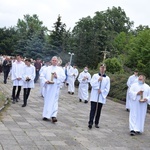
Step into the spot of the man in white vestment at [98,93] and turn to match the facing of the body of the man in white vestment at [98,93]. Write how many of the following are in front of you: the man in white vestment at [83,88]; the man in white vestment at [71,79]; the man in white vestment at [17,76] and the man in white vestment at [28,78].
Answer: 0

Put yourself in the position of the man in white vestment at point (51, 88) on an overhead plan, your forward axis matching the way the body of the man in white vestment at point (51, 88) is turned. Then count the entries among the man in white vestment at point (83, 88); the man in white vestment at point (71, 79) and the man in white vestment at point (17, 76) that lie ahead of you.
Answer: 0

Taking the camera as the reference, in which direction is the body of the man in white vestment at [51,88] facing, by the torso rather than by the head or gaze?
toward the camera

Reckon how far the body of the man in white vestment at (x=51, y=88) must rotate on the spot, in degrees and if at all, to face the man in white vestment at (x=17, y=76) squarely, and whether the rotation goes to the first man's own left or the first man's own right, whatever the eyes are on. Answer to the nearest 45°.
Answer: approximately 135° to the first man's own right

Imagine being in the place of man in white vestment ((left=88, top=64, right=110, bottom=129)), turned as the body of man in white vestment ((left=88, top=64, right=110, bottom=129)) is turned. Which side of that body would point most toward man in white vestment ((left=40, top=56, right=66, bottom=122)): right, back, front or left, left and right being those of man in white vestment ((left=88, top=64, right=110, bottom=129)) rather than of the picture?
right

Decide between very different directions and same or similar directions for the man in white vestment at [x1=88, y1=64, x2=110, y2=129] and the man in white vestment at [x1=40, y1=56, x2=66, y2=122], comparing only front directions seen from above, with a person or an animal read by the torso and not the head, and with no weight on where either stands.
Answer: same or similar directions

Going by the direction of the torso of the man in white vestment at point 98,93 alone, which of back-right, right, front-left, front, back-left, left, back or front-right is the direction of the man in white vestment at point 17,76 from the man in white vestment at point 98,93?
back-right

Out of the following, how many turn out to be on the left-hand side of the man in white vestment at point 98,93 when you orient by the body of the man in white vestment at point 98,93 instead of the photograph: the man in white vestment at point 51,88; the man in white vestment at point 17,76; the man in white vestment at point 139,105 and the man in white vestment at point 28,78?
1

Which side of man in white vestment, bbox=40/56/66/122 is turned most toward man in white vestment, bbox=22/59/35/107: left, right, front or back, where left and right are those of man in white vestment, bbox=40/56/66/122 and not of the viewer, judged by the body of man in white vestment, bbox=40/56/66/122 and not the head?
back

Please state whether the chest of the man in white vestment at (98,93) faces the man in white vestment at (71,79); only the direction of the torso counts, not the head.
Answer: no

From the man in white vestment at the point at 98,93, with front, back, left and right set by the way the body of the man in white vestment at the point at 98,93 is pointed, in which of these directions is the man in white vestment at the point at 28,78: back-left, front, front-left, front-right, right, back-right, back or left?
back-right

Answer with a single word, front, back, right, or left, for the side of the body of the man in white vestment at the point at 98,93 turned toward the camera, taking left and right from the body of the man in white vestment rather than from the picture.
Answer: front

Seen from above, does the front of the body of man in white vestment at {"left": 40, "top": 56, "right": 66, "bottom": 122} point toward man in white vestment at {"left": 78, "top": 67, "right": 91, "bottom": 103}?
no

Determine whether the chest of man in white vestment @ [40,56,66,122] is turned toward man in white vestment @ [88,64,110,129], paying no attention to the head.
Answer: no

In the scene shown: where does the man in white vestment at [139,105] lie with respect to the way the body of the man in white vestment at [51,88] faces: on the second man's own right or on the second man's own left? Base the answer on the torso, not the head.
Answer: on the second man's own left

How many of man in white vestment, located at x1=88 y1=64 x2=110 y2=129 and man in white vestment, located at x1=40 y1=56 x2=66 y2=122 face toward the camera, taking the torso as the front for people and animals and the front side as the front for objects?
2
